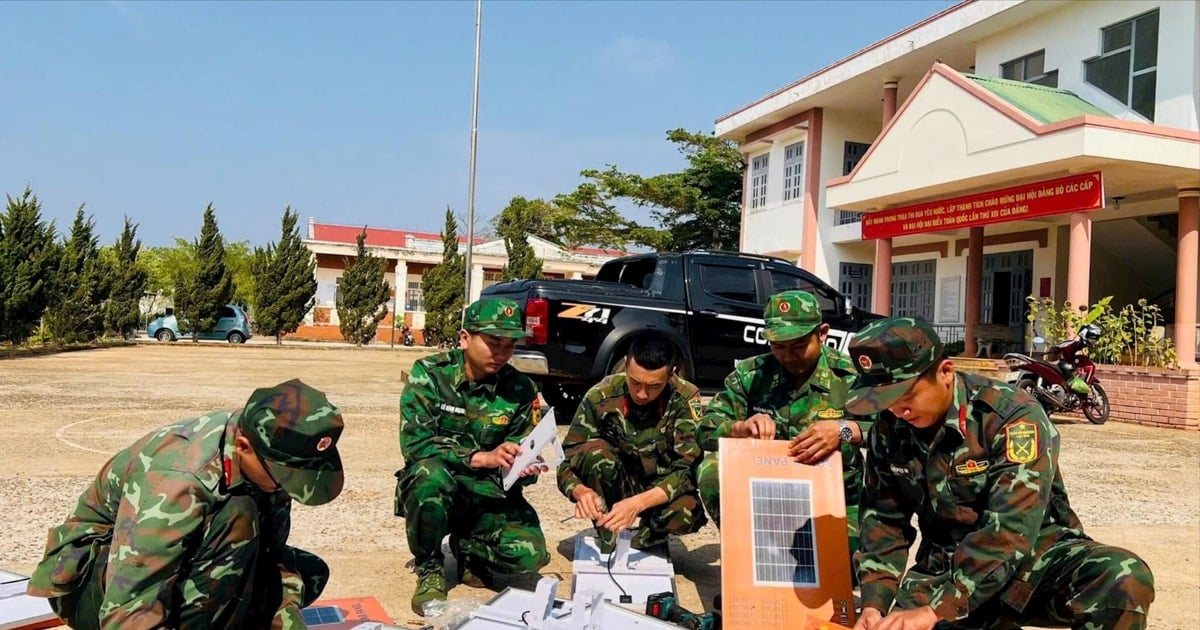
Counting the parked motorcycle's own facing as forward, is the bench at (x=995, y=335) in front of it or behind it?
behind

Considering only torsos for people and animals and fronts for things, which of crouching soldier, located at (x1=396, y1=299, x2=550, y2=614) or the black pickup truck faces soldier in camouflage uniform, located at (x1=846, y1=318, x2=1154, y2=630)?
the crouching soldier

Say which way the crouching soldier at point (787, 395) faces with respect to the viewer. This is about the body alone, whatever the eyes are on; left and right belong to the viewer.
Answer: facing the viewer

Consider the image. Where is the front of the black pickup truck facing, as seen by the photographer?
facing away from the viewer and to the right of the viewer

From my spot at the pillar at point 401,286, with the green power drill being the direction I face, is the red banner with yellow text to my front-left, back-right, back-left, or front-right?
front-left

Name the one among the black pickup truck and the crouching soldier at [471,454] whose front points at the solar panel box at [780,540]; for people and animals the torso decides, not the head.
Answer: the crouching soldier

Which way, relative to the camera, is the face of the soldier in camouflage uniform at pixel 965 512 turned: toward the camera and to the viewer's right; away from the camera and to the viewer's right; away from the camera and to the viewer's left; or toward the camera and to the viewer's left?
toward the camera and to the viewer's left

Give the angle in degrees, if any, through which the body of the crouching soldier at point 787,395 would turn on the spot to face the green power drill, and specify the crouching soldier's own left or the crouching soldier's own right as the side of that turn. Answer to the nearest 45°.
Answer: approximately 45° to the crouching soldier's own right

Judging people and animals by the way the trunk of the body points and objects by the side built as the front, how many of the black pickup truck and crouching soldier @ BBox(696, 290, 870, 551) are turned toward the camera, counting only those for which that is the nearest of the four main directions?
1

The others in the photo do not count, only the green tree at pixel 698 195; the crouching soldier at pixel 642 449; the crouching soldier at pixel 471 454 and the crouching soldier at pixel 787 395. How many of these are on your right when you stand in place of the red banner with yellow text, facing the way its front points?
1

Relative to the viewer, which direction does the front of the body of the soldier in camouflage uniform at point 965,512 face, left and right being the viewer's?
facing the viewer and to the left of the viewer
